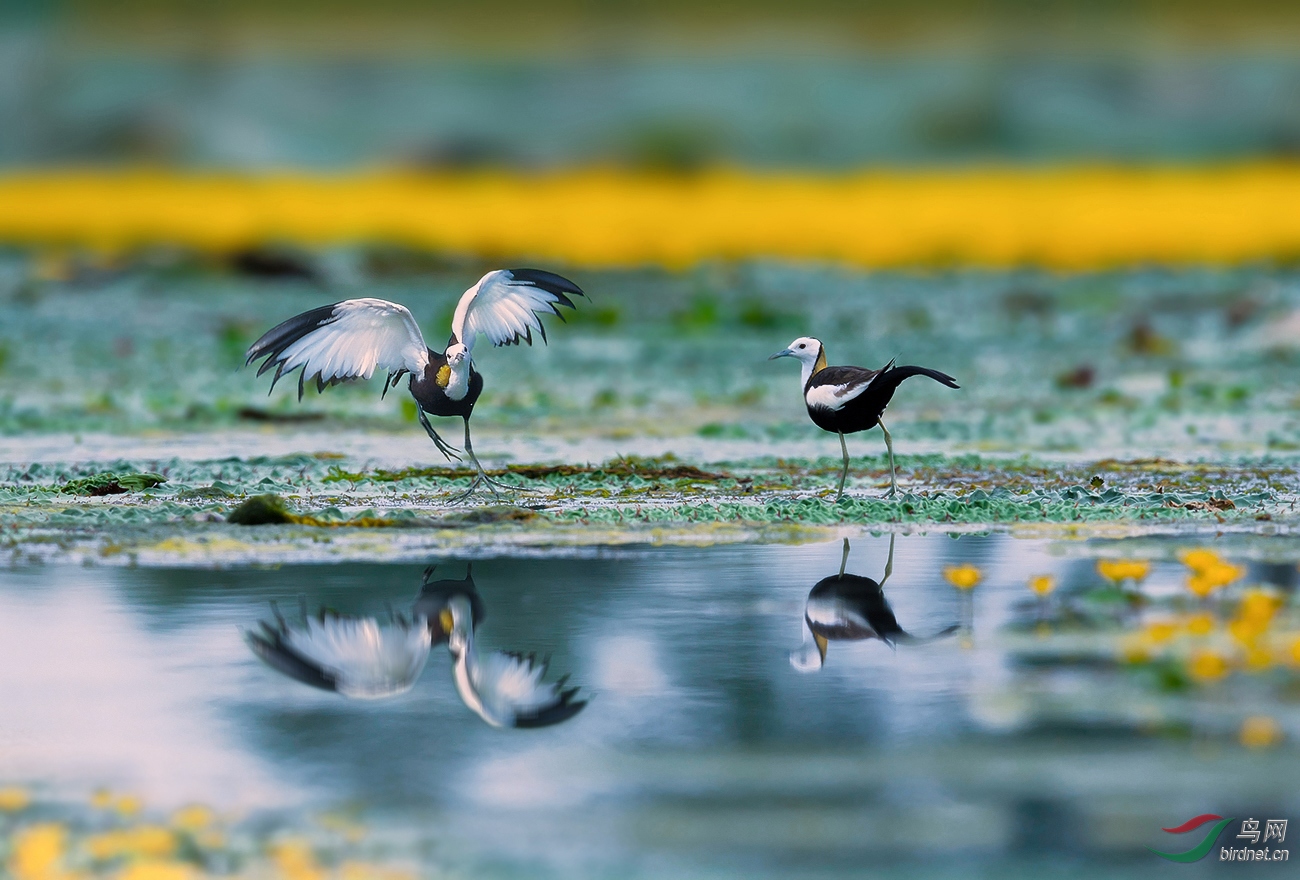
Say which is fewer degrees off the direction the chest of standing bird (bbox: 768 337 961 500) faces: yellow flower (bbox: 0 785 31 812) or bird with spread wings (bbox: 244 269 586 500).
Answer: the bird with spread wings

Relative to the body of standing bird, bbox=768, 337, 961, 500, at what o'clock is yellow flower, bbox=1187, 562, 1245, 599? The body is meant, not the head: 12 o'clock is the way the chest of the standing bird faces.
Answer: The yellow flower is roughly at 8 o'clock from the standing bird.

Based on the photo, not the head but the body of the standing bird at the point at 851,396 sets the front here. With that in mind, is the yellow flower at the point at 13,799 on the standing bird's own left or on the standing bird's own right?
on the standing bird's own left

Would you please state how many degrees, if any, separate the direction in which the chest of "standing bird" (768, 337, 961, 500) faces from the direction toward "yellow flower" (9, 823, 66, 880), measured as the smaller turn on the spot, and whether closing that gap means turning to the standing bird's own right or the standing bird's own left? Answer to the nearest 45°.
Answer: approximately 90° to the standing bird's own left

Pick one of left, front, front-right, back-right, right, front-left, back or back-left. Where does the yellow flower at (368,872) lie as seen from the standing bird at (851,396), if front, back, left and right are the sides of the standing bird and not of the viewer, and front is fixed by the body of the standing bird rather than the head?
left

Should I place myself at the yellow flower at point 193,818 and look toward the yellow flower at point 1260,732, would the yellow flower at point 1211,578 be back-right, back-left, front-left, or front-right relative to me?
front-left

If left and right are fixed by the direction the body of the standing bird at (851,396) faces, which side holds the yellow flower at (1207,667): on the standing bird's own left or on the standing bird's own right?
on the standing bird's own left

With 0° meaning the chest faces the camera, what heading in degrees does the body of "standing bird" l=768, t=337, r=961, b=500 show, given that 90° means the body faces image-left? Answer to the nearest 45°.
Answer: approximately 90°

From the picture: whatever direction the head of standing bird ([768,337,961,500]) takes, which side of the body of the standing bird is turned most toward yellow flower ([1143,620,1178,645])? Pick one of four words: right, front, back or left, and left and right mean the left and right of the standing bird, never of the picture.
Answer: left

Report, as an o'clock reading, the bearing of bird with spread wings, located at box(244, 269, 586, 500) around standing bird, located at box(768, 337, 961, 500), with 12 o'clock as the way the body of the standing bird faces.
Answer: The bird with spread wings is roughly at 12 o'clock from the standing bird.

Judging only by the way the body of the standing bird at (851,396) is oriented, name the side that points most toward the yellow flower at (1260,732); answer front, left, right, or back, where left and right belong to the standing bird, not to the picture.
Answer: left
